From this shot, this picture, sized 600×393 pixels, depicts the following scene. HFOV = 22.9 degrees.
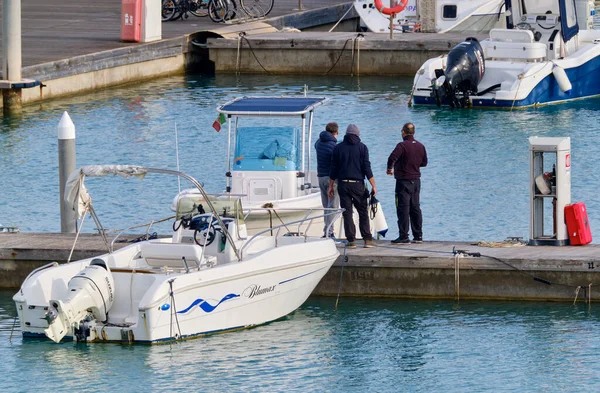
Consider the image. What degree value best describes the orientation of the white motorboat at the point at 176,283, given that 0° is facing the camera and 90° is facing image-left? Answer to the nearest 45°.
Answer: approximately 225°

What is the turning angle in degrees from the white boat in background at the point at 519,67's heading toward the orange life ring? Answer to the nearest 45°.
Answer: approximately 90° to its left

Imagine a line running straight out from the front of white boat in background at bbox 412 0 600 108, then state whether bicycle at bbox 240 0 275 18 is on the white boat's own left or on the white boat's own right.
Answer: on the white boat's own left

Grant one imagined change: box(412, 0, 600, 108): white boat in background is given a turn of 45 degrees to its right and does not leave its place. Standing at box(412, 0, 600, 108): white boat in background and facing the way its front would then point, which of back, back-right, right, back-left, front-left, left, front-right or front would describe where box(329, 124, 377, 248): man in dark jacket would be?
right

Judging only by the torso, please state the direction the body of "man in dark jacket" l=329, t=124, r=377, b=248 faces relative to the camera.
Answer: away from the camera

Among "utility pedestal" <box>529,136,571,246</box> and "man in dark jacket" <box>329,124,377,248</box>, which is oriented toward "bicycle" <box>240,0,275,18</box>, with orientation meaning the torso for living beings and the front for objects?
the man in dark jacket

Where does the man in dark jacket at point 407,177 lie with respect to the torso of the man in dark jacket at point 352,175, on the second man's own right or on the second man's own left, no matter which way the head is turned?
on the second man's own right

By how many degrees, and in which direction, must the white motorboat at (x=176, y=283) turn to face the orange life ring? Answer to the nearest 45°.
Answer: approximately 45° to its left

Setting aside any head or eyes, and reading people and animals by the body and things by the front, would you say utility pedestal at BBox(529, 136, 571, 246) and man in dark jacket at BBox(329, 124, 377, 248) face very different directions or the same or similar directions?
very different directions

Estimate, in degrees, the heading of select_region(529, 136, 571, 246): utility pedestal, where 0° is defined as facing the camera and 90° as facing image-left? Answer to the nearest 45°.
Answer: approximately 0°

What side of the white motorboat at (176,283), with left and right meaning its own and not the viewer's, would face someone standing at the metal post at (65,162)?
left

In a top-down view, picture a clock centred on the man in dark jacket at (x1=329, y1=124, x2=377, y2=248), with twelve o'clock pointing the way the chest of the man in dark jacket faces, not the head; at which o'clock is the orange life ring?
The orange life ring is roughly at 12 o'clock from the man in dark jacket.

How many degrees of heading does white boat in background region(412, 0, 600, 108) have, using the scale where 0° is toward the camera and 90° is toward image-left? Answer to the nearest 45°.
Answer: approximately 225°

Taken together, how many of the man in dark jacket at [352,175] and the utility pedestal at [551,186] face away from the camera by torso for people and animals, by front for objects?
1

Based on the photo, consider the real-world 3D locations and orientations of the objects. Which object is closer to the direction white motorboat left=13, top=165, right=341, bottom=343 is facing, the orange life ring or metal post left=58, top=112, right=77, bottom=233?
the orange life ring
